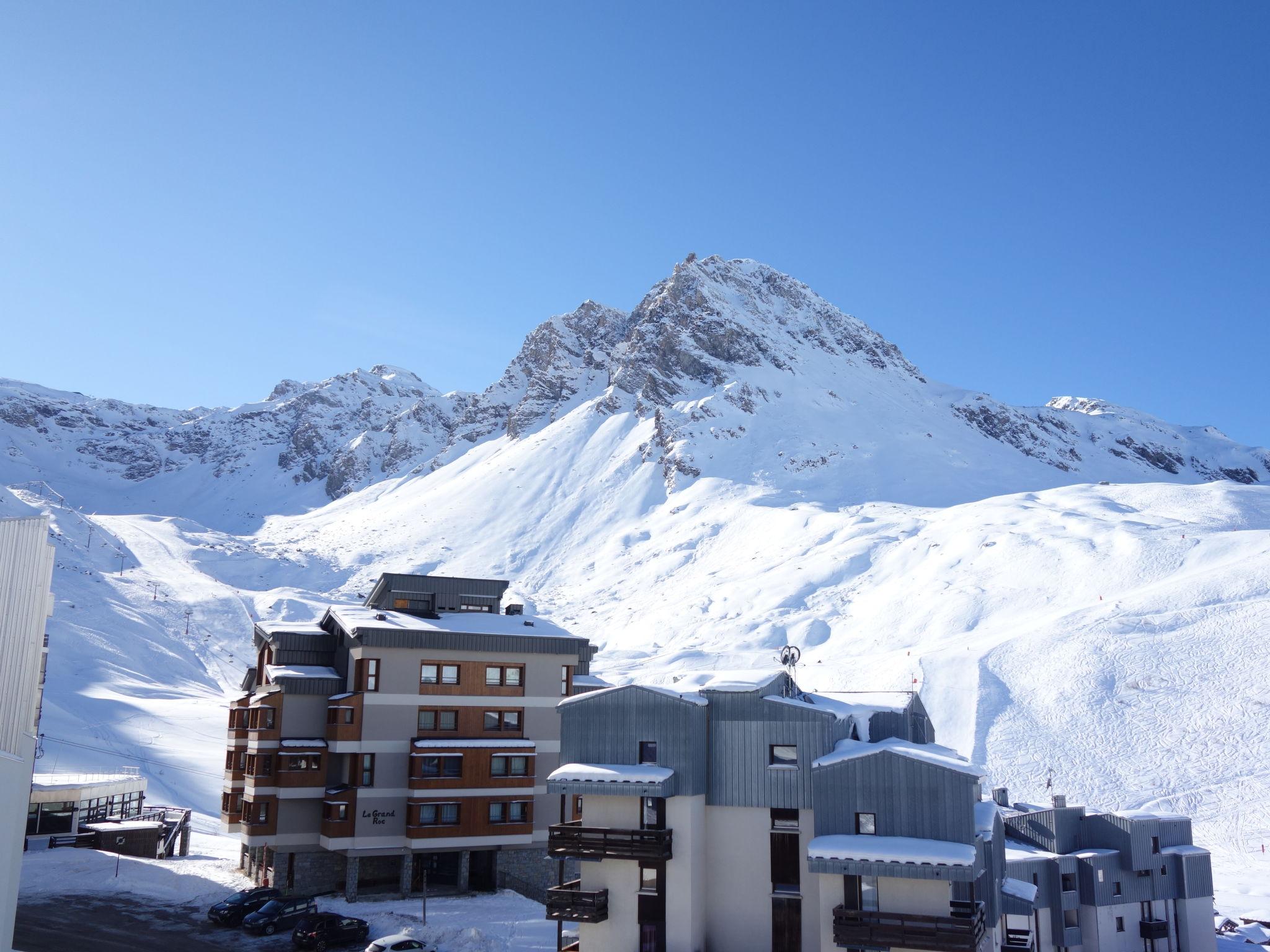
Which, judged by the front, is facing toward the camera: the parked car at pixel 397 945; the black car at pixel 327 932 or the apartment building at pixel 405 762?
the apartment building

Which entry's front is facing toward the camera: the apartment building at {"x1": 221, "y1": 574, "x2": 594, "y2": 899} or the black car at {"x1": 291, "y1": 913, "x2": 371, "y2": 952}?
the apartment building

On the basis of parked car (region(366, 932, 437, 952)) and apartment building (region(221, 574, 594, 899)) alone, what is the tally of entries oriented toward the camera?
1

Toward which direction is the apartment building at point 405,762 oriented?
toward the camera

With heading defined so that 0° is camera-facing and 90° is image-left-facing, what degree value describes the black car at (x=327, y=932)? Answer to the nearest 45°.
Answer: approximately 225°

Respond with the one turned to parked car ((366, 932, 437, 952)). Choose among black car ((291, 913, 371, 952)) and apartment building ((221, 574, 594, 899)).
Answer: the apartment building

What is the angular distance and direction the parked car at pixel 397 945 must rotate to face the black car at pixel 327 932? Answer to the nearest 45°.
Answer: approximately 90° to its left

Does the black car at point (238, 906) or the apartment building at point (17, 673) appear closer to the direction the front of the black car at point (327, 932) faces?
the black car

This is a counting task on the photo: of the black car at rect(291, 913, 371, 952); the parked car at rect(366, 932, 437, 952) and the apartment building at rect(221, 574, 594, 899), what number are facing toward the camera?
1

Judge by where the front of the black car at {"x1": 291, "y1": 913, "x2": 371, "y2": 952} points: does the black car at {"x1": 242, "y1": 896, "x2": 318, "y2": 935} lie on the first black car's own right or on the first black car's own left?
on the first black car's own left

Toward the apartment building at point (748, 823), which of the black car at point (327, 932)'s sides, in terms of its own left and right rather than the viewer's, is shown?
right

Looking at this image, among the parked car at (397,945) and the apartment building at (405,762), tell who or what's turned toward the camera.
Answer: the apartment building
